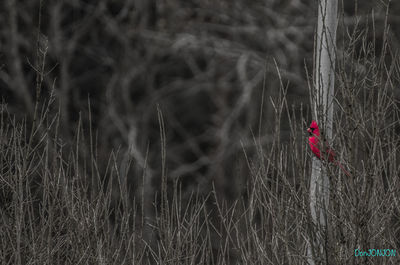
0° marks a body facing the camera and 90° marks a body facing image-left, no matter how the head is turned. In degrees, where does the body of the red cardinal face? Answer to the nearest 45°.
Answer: approximately 90°
